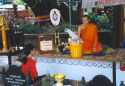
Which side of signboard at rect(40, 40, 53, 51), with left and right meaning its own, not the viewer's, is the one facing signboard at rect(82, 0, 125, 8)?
left

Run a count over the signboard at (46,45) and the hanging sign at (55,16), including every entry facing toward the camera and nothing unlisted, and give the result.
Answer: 2

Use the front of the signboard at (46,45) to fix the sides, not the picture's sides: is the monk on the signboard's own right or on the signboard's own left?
on the signboard's own left

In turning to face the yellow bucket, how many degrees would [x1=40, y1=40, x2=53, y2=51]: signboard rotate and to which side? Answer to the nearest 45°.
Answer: approximately 45° to its left

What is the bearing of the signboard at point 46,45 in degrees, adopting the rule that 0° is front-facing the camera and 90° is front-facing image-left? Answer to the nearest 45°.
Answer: approximately 0°

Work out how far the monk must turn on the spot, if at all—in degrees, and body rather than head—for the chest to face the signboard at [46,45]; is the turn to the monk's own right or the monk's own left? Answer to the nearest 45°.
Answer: approximately 45° to the monk's own right
